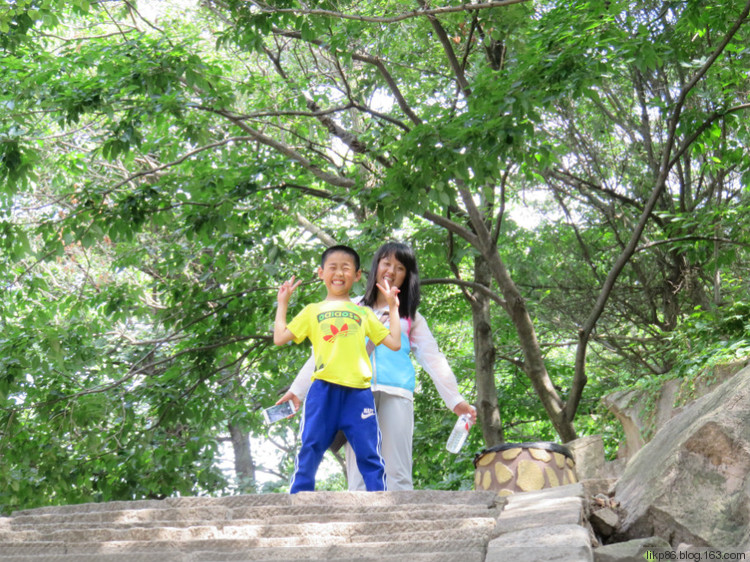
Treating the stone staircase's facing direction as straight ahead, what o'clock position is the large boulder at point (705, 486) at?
The large boulder is roughly at 9 o'clock from the stone staircase.

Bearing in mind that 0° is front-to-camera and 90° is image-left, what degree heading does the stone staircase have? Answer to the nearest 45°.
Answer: approximately 0°

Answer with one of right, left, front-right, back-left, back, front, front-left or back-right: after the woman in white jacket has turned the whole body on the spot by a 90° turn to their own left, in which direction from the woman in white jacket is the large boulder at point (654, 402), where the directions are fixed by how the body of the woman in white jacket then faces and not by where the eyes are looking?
front-left

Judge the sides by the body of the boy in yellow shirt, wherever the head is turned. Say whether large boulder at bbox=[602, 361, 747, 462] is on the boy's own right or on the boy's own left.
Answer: on the boy's own left

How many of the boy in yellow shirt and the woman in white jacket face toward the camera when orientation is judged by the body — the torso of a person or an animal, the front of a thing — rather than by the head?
2

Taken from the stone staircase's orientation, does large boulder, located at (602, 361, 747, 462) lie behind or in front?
behind

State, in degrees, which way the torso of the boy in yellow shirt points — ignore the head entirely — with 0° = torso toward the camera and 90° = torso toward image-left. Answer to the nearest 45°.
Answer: approximately 0°
